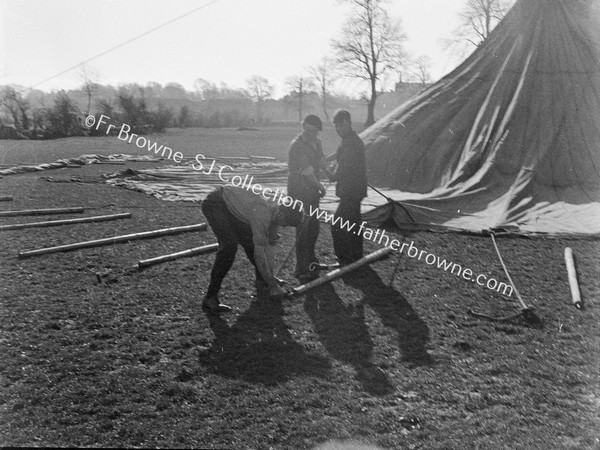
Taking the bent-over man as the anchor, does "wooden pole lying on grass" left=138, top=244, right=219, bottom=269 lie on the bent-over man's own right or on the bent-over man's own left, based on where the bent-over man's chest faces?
on the bent-over man's own left

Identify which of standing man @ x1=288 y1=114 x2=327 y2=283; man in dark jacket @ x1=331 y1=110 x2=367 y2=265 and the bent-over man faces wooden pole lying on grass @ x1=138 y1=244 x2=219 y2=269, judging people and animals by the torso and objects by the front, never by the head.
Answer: the man in dark jacket

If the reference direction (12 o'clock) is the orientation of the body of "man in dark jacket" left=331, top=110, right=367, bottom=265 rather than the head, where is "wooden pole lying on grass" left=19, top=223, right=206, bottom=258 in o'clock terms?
The wooden pole lying on grass is roughly at 12 o'clock from the man in dark jacket.

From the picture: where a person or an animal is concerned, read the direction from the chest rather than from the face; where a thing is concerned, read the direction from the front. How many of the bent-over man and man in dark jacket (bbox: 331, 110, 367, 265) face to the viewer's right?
1

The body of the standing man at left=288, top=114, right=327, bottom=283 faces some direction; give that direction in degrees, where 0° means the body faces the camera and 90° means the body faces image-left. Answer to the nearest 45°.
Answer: approximately 315°

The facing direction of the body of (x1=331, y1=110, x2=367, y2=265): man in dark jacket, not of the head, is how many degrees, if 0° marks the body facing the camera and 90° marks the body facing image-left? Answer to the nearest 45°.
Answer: approximately 90°

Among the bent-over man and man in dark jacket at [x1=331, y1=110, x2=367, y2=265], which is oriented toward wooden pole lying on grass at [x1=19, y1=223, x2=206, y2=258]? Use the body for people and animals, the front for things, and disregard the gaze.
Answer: the man in dark jacket

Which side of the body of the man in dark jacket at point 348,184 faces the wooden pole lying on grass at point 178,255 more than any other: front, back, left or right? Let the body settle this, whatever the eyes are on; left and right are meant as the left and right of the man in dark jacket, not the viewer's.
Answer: front

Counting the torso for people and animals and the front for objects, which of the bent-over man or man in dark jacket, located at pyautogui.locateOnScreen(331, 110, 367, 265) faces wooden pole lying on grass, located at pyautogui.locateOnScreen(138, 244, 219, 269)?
the man in dark jacket

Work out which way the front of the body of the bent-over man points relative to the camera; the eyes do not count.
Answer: to the viewer's right

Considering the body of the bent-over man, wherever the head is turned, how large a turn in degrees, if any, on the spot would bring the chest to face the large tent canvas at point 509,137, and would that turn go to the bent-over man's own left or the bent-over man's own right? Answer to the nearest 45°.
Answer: approximately 45° to the bent-over man's own left

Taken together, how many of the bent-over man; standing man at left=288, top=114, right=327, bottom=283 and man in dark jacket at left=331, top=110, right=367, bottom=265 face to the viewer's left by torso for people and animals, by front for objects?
1

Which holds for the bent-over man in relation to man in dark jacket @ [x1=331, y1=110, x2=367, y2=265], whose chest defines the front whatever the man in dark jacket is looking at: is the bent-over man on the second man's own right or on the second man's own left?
on the second man's own left
